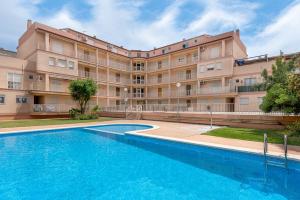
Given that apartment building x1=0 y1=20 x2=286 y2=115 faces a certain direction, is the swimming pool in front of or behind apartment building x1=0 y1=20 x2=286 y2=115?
in front

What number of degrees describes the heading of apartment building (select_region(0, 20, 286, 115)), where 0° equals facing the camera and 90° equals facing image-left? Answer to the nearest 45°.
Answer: approximately 0°
